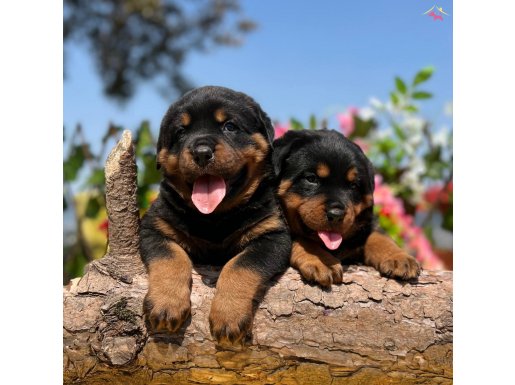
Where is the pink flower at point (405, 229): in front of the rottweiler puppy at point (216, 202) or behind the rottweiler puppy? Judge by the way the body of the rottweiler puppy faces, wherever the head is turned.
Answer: behind

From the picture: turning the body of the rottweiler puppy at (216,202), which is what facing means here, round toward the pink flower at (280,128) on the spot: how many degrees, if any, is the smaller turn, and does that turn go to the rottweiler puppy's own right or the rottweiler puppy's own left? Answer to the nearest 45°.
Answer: approximately 180°

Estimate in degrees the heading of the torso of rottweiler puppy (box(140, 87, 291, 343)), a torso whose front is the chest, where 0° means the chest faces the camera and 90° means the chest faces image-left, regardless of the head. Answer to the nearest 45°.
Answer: approximately 0°
